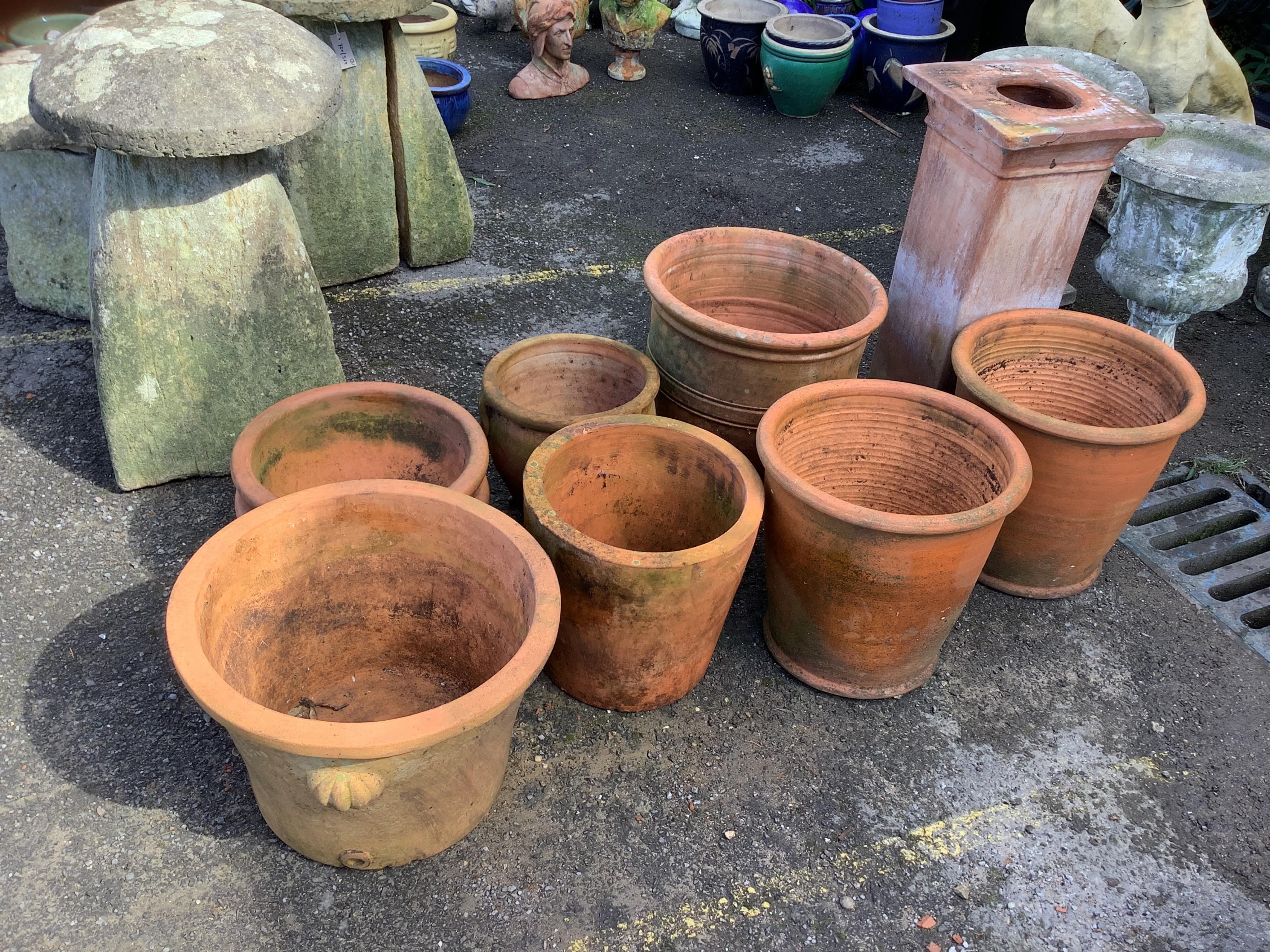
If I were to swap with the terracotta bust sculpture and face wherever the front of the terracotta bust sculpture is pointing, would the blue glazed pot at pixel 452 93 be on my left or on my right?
on my right

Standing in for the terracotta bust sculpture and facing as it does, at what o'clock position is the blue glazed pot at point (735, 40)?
The blue glazed pot is roughly at 10 o'clock from the terracotta bust sculpture.

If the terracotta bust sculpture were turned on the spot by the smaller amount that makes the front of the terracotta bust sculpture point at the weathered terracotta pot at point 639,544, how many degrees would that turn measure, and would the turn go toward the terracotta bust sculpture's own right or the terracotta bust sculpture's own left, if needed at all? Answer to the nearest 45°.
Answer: approximately 45° to the terracotta bust sculpture's own right

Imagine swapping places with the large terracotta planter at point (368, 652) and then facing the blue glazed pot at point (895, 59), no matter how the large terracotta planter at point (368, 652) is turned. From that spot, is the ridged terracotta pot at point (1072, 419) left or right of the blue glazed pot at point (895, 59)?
right

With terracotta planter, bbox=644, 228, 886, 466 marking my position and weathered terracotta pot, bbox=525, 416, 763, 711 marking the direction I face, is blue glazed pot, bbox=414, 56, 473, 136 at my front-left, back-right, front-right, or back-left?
back-right

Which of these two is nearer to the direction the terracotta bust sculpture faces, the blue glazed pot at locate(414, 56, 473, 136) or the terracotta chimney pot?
the terracotta chimney pot

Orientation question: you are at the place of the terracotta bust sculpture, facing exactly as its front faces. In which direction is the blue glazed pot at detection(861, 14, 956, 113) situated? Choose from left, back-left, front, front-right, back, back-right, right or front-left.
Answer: front-left

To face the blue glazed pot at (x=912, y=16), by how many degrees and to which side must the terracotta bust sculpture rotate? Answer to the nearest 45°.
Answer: approximately 45° to its left

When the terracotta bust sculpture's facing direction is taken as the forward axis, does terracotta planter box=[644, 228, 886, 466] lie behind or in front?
in front

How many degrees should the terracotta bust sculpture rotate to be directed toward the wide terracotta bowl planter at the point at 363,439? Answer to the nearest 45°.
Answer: approximately 45° to its right

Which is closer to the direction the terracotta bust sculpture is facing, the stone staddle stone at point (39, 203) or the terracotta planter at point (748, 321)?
the terracotta planter

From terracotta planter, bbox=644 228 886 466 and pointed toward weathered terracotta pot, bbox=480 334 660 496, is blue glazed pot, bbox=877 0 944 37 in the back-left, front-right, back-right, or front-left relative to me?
back-right

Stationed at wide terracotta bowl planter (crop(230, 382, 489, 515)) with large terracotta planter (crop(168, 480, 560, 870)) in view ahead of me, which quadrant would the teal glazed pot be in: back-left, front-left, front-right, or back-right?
back-left

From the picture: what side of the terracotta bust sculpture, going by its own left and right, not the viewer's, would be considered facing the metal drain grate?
front

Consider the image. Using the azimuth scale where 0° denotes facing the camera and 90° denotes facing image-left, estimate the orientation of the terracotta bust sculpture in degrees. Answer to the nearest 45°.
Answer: approximately 315°

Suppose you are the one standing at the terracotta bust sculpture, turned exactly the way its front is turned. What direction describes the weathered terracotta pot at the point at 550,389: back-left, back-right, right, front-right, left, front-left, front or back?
front-right
